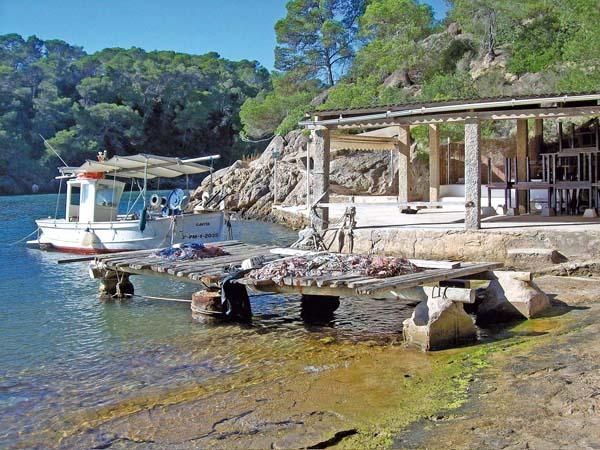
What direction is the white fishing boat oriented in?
to the viewer's right

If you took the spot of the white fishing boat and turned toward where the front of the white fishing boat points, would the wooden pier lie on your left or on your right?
on your right

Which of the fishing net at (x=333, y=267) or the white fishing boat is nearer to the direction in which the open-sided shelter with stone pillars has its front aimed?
the fishing net

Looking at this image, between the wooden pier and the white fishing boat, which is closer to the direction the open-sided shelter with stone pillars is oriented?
the wooden pier

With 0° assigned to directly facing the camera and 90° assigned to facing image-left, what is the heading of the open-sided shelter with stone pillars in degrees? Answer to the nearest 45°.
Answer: approximately 0°

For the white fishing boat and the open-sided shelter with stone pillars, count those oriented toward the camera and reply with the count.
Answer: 1

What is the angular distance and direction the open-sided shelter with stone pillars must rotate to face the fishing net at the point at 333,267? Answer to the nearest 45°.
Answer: approximately 45° to its right

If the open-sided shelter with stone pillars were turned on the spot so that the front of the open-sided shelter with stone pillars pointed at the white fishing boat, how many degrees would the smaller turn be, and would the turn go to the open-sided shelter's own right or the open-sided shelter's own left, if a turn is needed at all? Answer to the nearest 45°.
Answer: approximately 90° to the open-sided shelter's own right
